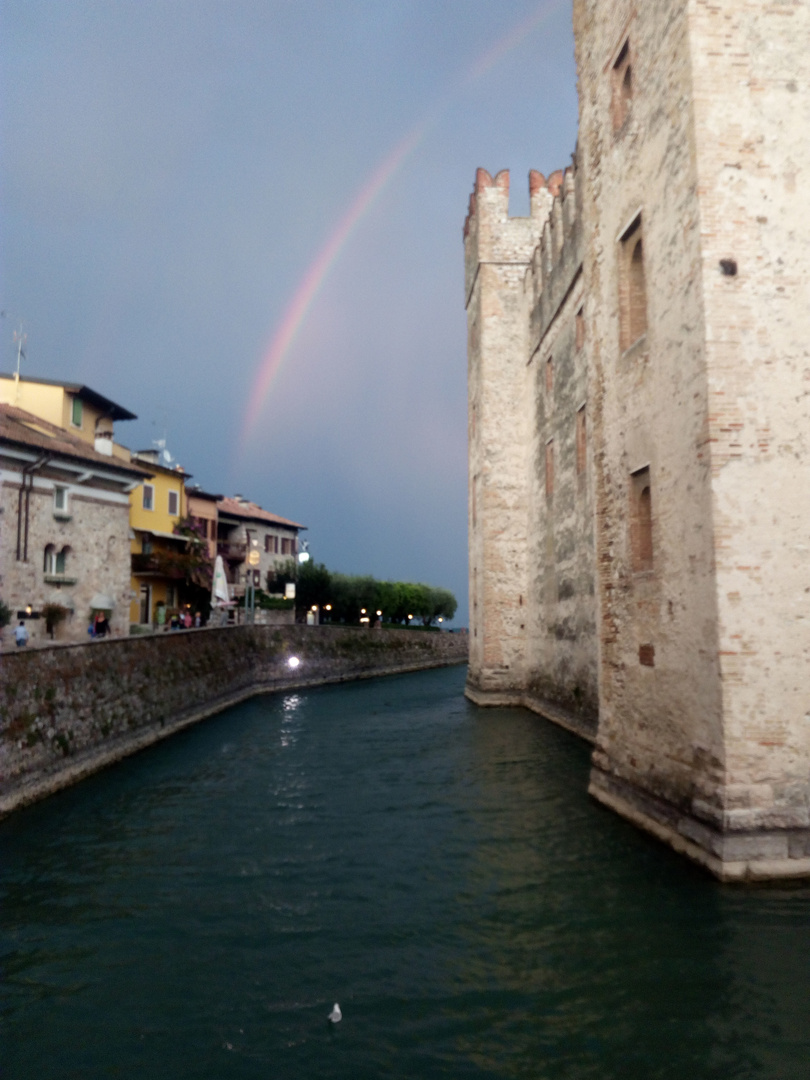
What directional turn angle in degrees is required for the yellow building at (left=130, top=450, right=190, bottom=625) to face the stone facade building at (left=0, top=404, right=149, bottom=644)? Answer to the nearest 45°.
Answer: approximately 45° to its right

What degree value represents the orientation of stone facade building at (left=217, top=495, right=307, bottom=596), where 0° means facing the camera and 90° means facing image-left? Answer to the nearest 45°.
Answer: approximately 315°

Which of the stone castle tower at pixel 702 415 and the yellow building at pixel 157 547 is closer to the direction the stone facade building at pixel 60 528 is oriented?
the stone castle tower

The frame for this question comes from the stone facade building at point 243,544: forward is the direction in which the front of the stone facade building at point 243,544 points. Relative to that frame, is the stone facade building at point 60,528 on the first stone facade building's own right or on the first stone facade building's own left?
on the first stone facade building's own right

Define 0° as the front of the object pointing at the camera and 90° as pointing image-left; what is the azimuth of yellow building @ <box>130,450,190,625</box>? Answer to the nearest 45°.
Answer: approximately 315°

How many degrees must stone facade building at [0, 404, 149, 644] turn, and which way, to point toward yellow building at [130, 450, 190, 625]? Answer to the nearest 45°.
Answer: approximately 90° to its left

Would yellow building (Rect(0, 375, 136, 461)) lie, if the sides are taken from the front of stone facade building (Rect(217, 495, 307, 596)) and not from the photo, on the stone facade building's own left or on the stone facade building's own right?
on the stone facade building's own right

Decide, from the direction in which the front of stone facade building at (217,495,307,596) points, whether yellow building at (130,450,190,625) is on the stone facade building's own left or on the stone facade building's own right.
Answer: on the stone facade building's own right
